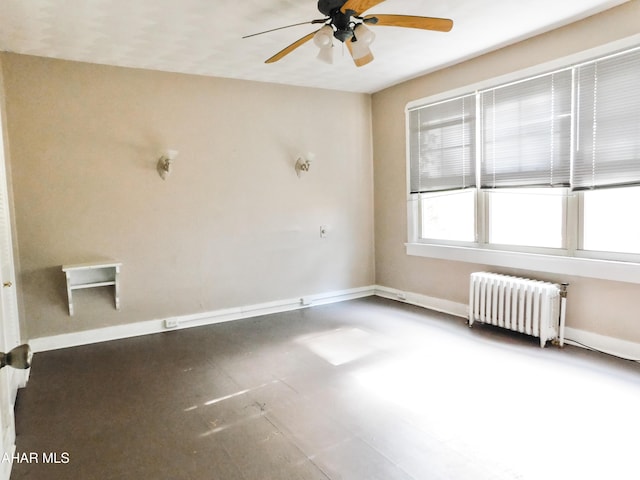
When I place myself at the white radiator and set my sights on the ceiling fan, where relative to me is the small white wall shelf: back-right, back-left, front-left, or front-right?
front-right

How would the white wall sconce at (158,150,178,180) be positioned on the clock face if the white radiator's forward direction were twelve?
The white wall sconce is roughly at 1 o'clock from the white radiator.

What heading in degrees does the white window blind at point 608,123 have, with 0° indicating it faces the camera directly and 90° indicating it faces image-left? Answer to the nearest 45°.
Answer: approximately 45°

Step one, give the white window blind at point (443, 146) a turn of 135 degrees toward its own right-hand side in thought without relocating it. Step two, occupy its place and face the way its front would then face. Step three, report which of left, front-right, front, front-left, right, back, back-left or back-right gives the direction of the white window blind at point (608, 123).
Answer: back-right

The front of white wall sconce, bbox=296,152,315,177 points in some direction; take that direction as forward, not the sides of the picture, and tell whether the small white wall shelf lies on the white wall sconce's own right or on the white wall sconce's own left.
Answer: on the white wall sconce's own right

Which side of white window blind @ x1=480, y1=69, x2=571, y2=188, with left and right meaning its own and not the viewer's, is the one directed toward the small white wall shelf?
front

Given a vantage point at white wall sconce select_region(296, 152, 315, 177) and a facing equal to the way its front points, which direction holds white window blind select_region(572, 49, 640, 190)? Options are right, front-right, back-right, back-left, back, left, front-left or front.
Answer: front

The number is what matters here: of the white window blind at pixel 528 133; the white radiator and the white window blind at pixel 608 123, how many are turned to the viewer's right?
0

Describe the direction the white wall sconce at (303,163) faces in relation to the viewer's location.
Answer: facing the viewer and to the right of the viewer

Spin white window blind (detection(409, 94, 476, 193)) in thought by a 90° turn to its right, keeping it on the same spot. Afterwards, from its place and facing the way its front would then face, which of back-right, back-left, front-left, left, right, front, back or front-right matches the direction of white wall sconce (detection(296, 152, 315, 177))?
front-left

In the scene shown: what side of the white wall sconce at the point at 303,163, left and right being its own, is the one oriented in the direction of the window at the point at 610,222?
front

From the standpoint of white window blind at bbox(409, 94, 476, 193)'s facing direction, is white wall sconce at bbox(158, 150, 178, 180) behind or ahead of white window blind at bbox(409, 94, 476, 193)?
ahead

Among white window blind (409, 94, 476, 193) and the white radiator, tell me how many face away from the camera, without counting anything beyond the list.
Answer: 0

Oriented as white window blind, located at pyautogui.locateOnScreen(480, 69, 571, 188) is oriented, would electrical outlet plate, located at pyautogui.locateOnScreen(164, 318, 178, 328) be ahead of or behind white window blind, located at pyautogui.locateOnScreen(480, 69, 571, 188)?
ahead

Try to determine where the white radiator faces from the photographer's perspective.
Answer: facing the viewer and to the left of the viewer

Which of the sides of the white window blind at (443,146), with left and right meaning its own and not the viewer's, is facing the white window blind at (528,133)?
left

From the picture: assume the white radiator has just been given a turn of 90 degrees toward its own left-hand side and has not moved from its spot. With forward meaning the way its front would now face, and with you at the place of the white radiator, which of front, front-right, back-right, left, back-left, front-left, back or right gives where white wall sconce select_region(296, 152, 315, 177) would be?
back-right
